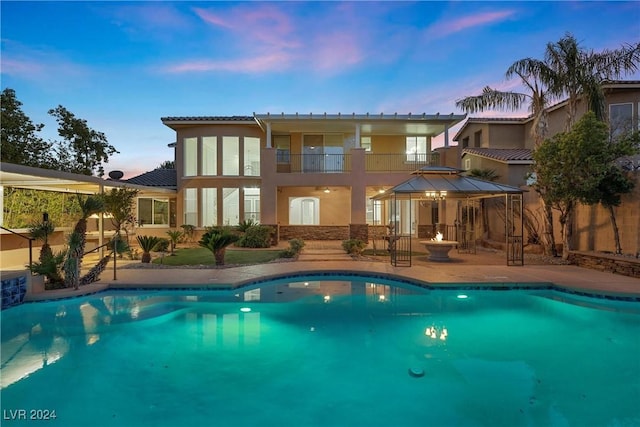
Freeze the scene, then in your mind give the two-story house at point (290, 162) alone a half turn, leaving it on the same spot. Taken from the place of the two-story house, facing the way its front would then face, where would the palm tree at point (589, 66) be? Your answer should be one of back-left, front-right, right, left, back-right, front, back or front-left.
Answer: back-right

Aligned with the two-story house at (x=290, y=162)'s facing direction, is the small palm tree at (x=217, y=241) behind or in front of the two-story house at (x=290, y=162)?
in front

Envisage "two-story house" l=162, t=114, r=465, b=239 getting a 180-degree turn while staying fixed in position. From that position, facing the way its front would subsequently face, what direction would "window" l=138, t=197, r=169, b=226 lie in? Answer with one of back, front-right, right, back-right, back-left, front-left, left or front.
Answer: left

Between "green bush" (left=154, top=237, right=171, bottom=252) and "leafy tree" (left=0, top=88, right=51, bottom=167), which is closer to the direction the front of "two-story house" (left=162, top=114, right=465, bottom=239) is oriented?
the green bush

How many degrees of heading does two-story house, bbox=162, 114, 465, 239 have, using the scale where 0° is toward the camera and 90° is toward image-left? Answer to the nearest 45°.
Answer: approximately 0°

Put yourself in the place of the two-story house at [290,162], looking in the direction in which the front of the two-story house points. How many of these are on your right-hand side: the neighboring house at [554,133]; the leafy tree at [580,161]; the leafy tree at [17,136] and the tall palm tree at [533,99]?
1

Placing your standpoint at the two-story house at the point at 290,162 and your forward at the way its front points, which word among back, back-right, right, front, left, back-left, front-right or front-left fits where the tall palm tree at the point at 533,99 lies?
front-left

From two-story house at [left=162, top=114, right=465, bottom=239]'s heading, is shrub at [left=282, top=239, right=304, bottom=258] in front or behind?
in front
